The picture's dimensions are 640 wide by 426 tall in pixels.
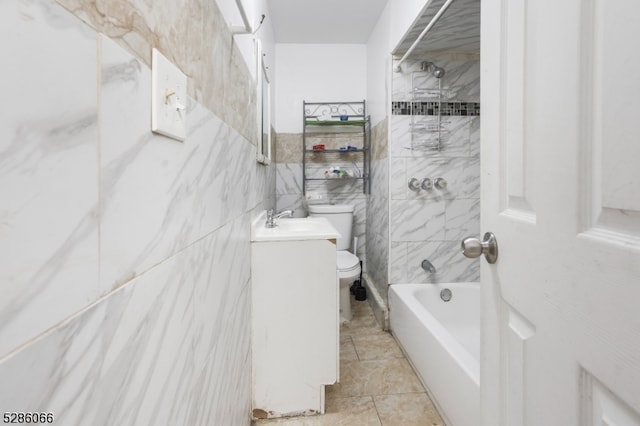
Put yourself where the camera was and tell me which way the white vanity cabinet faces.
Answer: facing to the right of the viewer

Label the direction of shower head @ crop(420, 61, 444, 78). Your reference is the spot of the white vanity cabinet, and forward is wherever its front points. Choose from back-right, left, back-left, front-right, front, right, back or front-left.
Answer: front-left

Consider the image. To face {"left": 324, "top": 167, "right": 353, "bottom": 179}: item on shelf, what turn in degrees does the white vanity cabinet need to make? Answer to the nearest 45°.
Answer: approximately 90° to its left

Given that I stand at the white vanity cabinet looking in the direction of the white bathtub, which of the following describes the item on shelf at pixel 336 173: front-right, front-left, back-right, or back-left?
front-left

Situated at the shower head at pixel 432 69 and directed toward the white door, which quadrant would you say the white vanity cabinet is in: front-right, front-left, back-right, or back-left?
front-right

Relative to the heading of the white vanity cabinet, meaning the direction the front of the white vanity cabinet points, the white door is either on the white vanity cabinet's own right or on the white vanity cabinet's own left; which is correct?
on the white vanity cabinet's own right

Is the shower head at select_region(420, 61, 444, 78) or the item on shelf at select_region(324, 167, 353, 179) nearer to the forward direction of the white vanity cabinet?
the shower head

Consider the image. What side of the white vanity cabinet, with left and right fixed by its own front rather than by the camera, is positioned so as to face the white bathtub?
front

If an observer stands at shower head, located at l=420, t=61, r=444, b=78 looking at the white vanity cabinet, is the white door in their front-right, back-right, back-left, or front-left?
front-left
